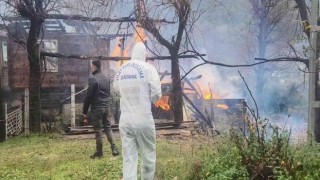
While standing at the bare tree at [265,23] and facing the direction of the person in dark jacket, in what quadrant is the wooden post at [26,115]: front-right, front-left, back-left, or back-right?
front-right

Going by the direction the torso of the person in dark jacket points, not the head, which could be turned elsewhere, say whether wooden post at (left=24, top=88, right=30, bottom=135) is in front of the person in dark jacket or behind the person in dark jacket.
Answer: in front

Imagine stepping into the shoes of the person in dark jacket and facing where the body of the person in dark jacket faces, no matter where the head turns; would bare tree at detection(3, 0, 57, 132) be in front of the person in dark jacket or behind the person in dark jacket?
in front

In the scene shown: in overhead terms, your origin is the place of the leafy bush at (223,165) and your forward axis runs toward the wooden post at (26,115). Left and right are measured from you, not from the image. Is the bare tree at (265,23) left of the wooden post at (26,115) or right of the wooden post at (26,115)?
right

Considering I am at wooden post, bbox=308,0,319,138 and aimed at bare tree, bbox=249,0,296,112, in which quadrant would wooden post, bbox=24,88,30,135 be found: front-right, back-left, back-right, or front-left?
front-left

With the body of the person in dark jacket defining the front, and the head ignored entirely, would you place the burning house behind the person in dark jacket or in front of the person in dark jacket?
in front

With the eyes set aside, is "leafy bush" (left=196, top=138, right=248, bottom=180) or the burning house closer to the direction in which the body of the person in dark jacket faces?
the burning house

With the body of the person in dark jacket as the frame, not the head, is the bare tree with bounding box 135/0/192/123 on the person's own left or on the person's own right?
on the person's own right
